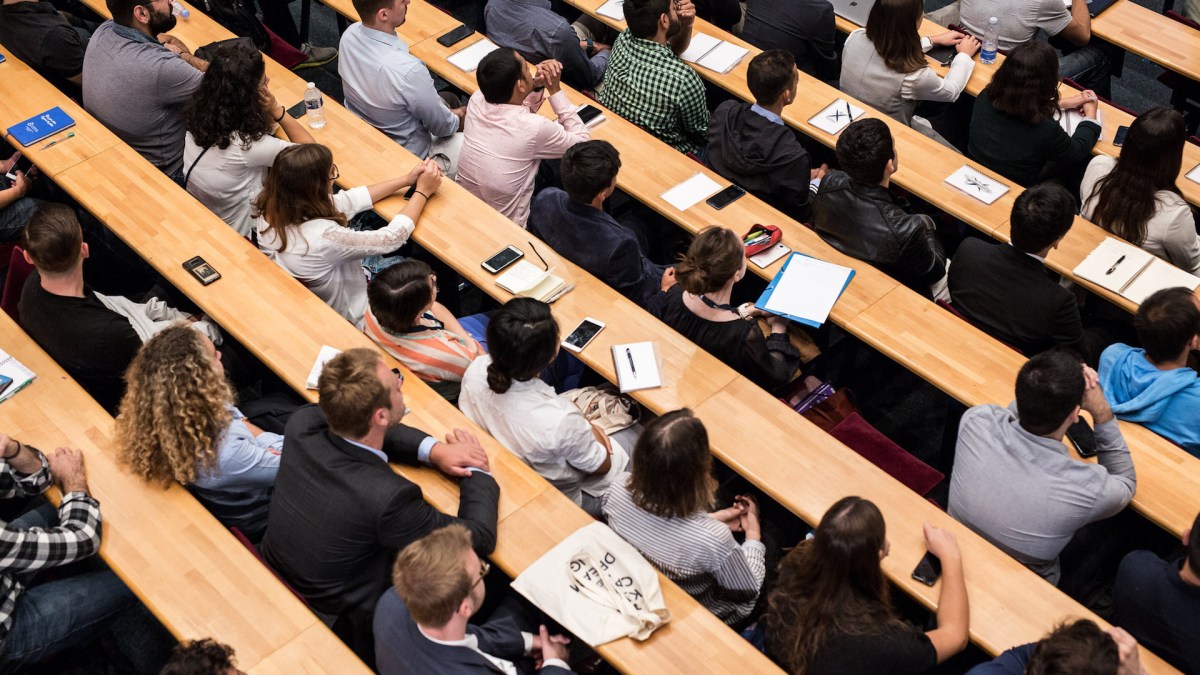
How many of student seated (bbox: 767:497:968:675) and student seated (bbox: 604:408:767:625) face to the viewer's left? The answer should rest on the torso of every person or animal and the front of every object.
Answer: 0

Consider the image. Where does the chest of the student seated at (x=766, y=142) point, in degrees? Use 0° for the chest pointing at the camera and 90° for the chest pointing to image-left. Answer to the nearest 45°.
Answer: approximately 225°

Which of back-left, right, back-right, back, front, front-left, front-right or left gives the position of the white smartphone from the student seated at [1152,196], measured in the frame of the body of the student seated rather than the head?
back

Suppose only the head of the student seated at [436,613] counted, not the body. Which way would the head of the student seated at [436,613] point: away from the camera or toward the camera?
away from the camera

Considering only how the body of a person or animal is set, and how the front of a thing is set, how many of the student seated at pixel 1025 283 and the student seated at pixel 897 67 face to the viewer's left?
0

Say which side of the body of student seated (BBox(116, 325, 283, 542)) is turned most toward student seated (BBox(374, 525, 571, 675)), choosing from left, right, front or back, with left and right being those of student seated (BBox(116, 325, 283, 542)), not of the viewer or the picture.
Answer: right

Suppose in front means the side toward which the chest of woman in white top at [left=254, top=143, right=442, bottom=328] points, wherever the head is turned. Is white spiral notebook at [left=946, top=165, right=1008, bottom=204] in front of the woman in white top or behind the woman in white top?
in front

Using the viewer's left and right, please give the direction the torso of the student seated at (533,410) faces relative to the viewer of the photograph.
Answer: facing away from the viewer and to the right of the viewer

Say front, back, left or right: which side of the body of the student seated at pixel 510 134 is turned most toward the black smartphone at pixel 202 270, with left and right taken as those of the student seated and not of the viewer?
back

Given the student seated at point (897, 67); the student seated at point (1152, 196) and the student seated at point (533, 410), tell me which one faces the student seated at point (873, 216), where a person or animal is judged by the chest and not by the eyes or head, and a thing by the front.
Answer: the student seated at point (533, 410)

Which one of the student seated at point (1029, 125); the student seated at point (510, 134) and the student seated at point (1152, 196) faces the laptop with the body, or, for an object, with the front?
the student seated at point (510, 134)

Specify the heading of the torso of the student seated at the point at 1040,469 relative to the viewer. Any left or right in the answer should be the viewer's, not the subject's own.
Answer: facing away from the viewer and to the right of the viewer

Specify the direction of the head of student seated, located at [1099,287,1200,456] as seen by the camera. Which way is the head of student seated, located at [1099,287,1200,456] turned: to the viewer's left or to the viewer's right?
to the viewer's right

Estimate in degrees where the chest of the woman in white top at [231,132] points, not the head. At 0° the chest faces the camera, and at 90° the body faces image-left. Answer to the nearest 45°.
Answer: approximately 225°

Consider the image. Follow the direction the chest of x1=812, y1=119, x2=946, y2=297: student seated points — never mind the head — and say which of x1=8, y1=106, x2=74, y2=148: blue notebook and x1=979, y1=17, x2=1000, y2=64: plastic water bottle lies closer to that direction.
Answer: the plastic water bottle

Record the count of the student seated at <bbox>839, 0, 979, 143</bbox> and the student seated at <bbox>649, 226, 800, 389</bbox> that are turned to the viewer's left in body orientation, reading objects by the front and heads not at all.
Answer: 0

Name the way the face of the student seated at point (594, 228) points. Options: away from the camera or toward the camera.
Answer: away from the camera

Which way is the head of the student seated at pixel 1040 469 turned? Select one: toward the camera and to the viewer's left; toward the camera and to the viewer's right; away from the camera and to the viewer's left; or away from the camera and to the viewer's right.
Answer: away from the camera and to the viewer's right
